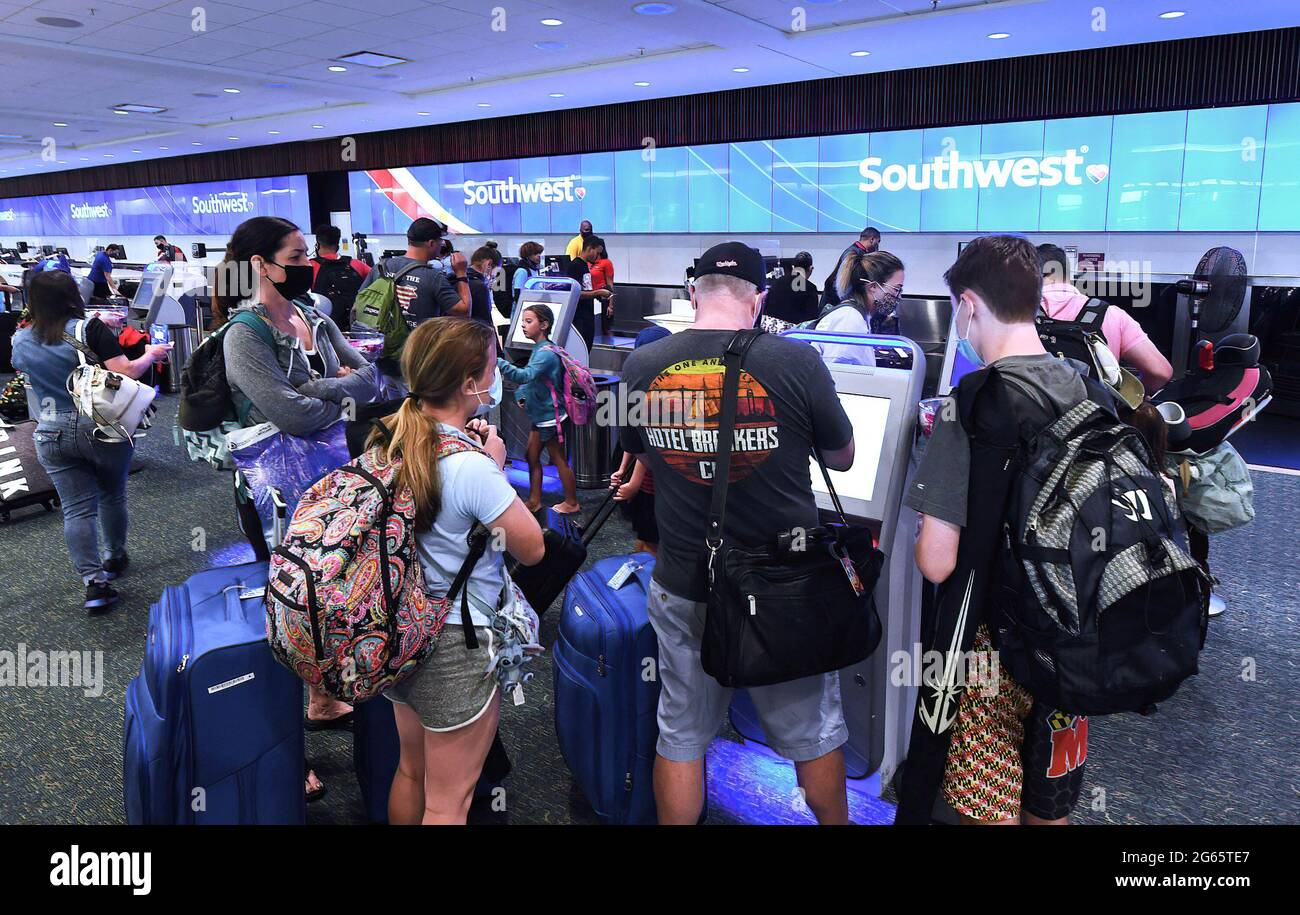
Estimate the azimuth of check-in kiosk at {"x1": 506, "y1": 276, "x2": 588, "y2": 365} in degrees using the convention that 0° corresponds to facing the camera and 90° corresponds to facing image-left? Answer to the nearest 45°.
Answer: approximately 45°

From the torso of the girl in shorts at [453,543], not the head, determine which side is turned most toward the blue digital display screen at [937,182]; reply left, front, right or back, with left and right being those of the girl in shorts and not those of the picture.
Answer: front

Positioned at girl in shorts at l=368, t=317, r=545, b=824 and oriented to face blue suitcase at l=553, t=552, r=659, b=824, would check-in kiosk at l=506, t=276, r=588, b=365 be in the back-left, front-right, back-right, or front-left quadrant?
front-left

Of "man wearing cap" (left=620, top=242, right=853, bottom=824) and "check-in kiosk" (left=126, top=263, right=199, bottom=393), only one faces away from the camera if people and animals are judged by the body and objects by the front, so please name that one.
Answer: the man wearing cap

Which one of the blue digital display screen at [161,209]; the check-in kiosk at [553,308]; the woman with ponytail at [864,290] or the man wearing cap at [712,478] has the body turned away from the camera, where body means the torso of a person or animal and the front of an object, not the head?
the man wearing cap

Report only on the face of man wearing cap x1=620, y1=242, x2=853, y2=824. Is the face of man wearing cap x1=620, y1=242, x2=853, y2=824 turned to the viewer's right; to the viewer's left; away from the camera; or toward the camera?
away from the camera

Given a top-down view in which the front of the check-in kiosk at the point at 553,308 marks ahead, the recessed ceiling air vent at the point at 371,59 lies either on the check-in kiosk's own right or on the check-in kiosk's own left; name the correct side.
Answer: on the check-in kiosk's own right

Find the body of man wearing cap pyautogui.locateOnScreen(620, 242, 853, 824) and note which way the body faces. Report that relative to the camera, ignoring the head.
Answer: away from the camera

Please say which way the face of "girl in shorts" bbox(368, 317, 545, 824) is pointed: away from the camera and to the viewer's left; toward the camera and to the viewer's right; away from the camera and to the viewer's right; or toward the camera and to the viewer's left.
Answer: away from the camera and to the viewer's right

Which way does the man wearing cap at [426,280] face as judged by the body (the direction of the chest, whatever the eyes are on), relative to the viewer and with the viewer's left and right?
facing away from the viewer and to the right of the viewer

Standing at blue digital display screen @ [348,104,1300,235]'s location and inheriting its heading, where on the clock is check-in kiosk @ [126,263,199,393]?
The check-in kiosk is roughly at 1 o'clock from the blue digital display screen.

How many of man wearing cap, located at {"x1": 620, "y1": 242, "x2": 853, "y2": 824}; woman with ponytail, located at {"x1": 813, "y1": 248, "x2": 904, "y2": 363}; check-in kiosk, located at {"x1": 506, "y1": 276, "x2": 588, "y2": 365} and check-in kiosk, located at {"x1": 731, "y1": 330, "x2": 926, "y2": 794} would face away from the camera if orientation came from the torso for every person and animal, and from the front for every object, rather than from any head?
1

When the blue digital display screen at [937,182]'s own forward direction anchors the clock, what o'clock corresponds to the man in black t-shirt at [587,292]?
The man in black t-shirt is roughly at 1 o'clock from the blue digital display screen.

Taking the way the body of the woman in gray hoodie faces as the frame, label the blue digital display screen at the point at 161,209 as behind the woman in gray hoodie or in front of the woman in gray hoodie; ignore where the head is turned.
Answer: behind

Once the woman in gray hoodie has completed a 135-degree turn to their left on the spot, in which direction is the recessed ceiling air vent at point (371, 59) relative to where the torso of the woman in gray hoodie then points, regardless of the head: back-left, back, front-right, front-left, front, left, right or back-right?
front
